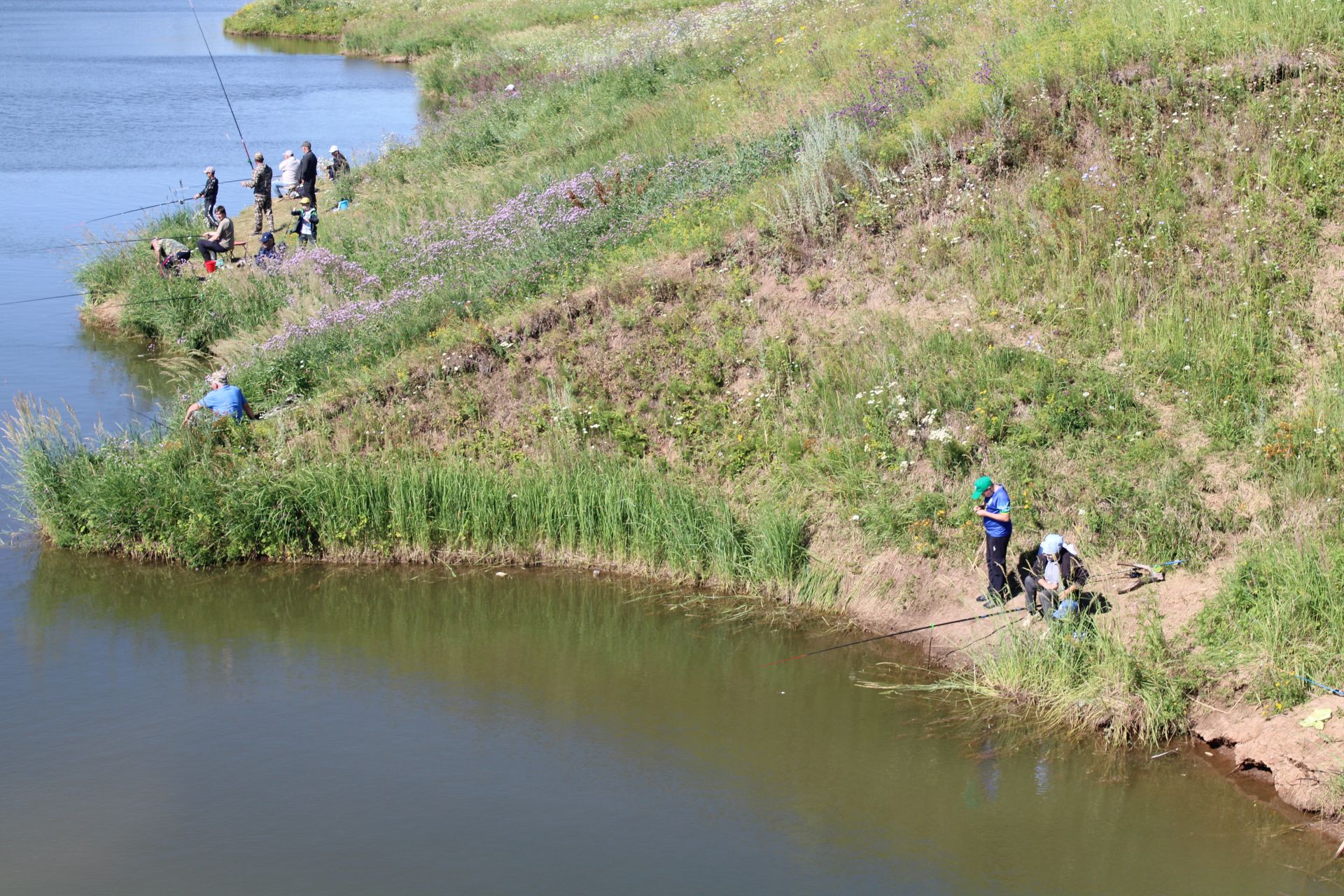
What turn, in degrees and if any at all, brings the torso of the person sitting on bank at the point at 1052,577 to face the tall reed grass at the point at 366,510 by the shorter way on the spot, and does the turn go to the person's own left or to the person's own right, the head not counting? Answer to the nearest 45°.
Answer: approximately 45° to the person's own right

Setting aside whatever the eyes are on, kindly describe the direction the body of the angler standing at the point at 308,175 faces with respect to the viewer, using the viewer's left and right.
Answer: facing to the left of the viewer

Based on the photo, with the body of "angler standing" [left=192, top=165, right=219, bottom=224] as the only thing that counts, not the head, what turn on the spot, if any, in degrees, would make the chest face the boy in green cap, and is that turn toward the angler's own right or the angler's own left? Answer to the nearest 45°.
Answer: approximately 90° to the angler's own left

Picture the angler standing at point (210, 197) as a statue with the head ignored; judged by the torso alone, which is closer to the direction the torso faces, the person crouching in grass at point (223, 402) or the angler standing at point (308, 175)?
the person crouching in grass

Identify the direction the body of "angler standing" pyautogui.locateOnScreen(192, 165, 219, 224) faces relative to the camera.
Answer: to the viewer's left

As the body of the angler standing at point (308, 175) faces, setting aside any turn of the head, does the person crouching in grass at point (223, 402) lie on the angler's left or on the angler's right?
on the angler's left

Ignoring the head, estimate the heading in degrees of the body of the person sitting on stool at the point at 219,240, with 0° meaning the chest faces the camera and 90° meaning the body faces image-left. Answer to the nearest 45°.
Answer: approximately 90°

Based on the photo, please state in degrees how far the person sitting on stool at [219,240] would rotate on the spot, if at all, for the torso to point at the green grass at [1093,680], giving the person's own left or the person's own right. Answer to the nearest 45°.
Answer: approximately 90° to the person's own left

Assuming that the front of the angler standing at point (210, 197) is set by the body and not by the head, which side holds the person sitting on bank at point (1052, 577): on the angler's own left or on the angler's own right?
on the angler's own left
